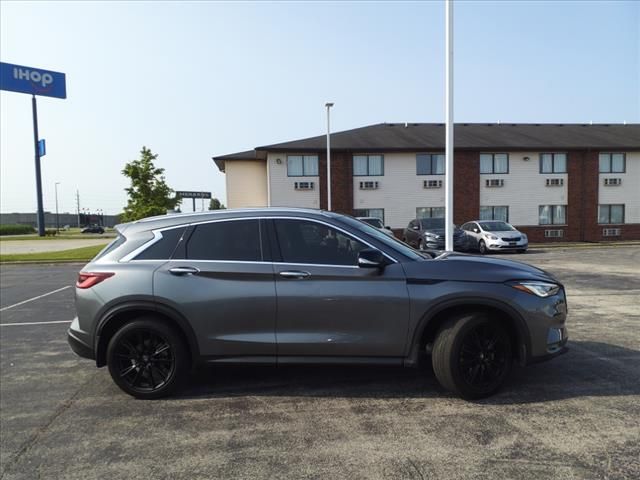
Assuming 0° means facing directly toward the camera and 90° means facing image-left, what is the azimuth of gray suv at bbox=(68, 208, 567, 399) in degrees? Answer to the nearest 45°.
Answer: approximately 270°

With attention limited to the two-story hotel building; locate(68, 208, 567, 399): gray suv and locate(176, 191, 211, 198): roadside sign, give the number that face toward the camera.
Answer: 2

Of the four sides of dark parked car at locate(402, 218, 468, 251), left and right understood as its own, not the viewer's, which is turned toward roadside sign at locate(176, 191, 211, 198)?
back

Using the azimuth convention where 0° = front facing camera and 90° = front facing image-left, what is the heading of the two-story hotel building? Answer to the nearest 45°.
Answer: approximately 0°

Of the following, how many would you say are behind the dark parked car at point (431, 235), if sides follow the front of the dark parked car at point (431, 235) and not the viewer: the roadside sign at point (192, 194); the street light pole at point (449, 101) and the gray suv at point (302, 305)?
1

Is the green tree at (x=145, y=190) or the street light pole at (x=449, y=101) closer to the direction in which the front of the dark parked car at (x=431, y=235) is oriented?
the street light pole

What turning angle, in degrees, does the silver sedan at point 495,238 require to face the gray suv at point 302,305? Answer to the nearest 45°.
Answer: approximately 45° to its right

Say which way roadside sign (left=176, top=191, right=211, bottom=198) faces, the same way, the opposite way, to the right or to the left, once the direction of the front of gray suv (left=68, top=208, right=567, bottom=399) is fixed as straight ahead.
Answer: to the right

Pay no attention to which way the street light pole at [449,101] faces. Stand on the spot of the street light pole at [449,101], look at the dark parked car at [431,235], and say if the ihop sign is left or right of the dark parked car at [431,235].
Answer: left

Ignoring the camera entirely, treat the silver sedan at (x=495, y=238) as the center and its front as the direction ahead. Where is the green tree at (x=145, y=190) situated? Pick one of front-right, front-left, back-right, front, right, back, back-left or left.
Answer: back-right

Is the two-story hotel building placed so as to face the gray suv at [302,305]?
yes
